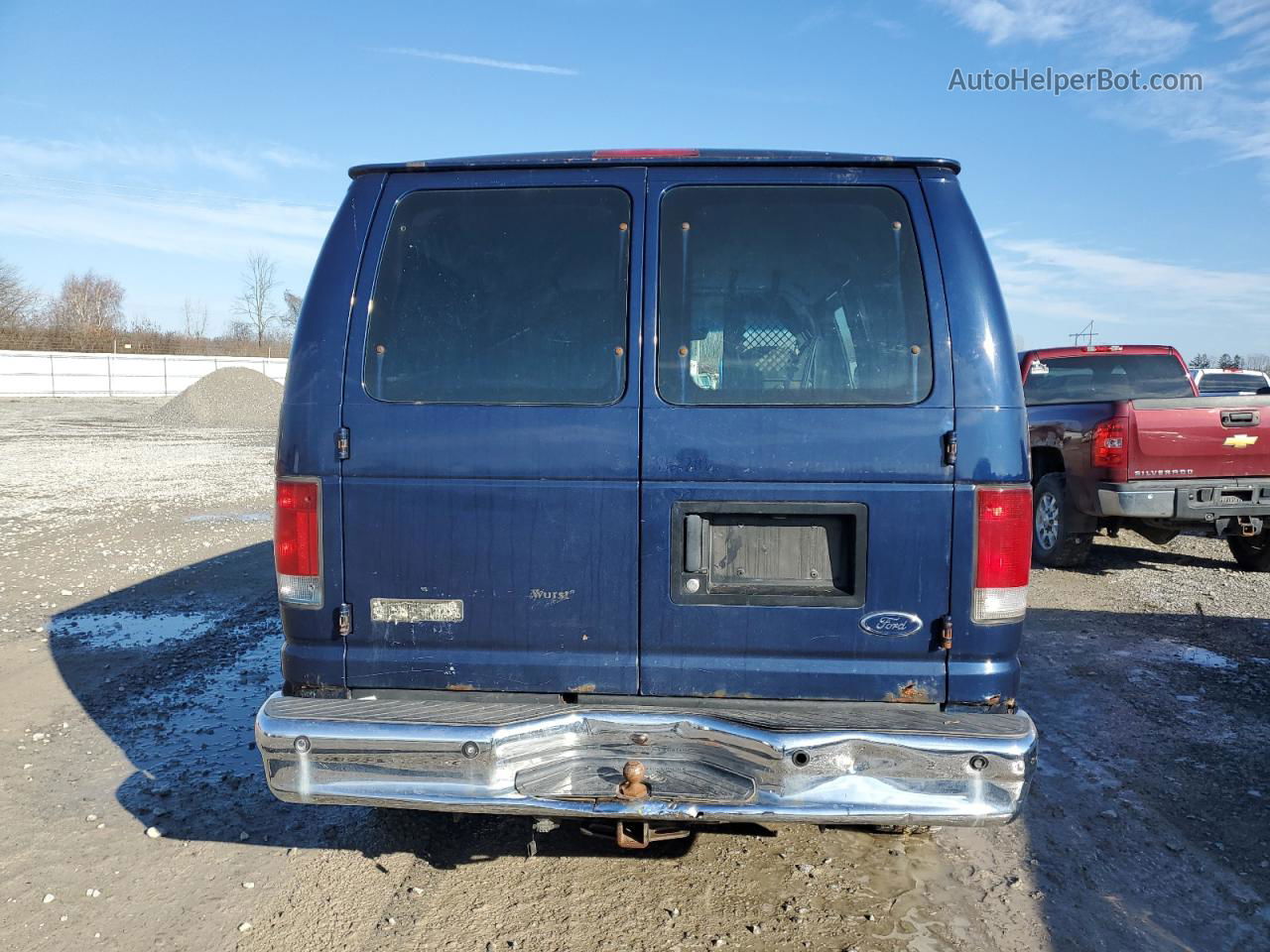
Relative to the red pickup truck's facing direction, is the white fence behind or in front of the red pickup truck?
in front

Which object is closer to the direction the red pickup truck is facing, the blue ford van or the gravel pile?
the gravel pile

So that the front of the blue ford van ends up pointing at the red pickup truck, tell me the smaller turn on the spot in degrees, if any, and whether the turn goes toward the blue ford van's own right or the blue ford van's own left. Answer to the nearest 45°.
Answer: approximately 45° to the blue ford van's own right

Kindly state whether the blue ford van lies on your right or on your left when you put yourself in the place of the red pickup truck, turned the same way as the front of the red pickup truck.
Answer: on your left

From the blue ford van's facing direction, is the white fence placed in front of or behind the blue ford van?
in front

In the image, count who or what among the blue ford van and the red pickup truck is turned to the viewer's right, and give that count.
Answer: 0

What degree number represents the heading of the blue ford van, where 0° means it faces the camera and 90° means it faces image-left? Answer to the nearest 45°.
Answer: approximately 180°

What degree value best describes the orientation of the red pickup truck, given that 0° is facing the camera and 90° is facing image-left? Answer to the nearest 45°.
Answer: approximately 135°
